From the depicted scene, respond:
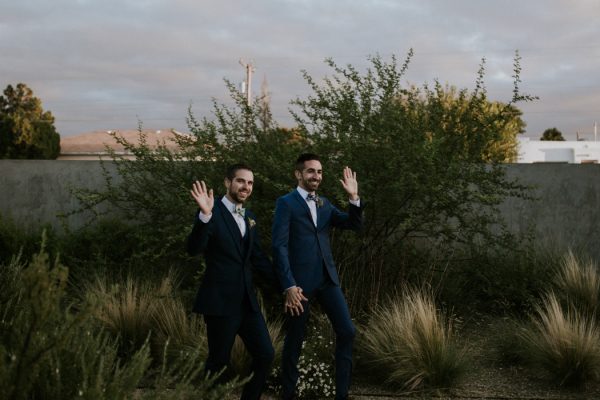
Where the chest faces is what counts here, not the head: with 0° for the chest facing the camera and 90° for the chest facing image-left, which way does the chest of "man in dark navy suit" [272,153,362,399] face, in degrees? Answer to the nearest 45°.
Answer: approximately 315°

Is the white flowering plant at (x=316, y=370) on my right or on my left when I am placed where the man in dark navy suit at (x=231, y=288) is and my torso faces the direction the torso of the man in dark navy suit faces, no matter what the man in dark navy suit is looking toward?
on my left

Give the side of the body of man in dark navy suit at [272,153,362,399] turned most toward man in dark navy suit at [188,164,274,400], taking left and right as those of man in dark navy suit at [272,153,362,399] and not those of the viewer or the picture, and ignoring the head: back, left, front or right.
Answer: right

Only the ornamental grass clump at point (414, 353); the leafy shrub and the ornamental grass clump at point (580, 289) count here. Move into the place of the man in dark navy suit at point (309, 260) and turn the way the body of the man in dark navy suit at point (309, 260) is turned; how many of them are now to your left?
2
